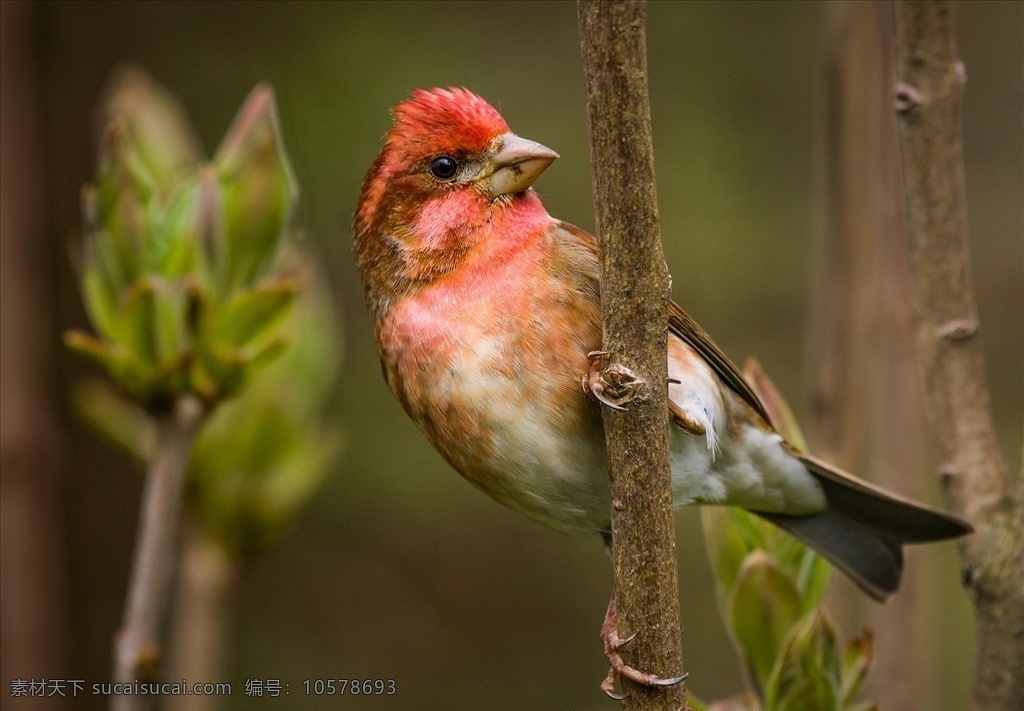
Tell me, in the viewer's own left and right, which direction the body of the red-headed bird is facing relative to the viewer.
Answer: facing the viewer and to the left of the viewer

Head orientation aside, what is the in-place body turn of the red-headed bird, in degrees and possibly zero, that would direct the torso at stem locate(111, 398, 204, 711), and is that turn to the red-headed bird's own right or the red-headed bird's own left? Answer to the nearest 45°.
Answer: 0° — it already faces it

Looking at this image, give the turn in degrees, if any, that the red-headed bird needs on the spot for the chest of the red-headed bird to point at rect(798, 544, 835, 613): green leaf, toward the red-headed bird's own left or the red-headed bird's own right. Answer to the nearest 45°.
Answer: approximately 135° to the red-headed bird's own left

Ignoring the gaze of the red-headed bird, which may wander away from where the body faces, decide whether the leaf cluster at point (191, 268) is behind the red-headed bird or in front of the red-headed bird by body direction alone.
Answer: in front
